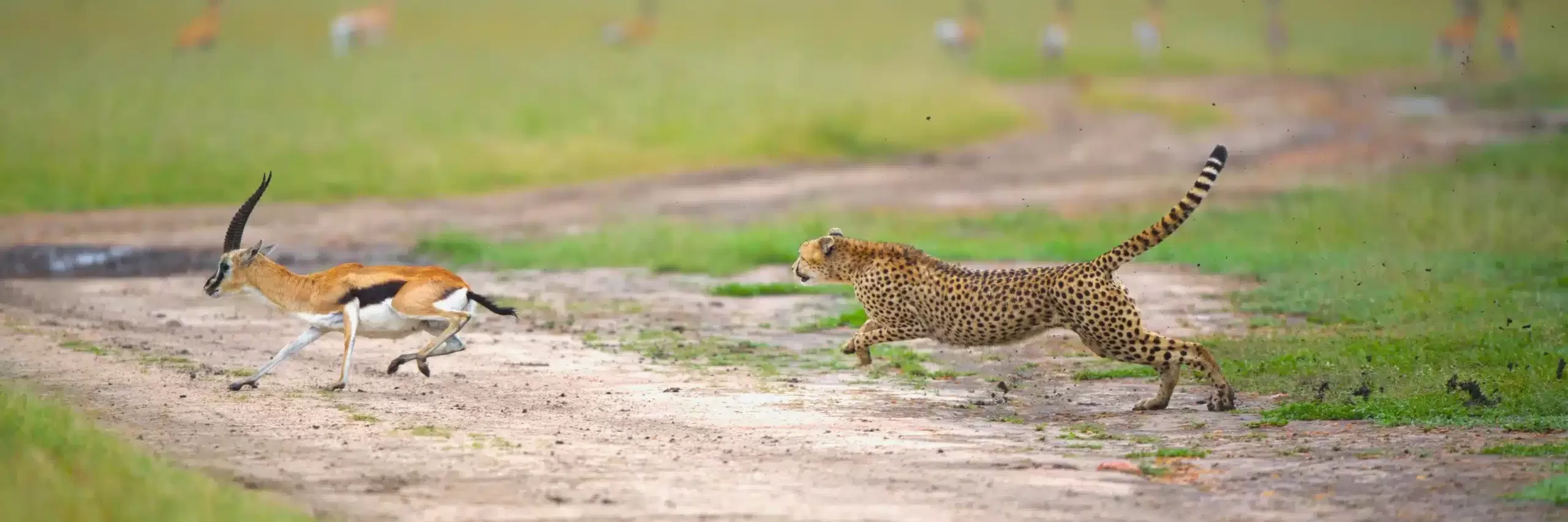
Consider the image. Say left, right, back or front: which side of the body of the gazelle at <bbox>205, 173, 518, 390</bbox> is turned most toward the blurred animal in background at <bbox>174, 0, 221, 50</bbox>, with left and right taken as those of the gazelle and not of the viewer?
right

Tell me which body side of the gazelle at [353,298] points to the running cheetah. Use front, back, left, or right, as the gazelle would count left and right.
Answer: back

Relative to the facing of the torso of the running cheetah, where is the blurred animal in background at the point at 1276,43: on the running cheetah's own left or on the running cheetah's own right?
on the running cheetah's own right

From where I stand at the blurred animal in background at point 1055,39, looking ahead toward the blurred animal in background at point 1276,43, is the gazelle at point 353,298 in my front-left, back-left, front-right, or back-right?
back-right

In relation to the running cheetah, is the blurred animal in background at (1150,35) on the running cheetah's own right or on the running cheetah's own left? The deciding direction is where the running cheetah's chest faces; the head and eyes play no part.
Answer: on the running cheetah's own right

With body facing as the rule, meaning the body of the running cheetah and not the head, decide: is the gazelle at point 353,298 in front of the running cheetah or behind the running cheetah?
in front

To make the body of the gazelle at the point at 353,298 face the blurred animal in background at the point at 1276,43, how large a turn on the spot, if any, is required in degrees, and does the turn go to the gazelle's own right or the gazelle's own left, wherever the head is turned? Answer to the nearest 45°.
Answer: approximately 135° to the gazelle's own right

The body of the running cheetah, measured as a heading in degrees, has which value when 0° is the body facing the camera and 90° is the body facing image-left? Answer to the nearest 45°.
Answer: approximately 90°

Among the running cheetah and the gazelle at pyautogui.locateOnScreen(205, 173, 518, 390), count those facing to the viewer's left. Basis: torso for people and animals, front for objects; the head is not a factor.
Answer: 2

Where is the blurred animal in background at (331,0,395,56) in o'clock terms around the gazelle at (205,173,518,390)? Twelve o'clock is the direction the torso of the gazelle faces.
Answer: The blurred animal in background is roughly at 3 o'clock from the gazelle.

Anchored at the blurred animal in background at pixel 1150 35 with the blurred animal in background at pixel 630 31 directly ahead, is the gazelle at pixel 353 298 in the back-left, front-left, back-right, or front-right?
front-left

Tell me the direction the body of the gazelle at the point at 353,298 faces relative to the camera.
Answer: to the viewer's left

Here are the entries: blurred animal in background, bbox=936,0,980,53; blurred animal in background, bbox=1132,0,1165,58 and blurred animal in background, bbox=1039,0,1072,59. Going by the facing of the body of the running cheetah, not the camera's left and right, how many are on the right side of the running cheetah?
3

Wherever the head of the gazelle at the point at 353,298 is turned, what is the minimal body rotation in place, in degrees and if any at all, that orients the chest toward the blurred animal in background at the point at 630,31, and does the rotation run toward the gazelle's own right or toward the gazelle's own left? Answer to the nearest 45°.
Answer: approximately 90° to the gazelle's own right

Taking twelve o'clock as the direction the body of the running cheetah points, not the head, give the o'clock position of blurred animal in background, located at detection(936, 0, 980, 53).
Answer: The blurred animal in background is roughly at 3 o'clock from the running cheetah.
